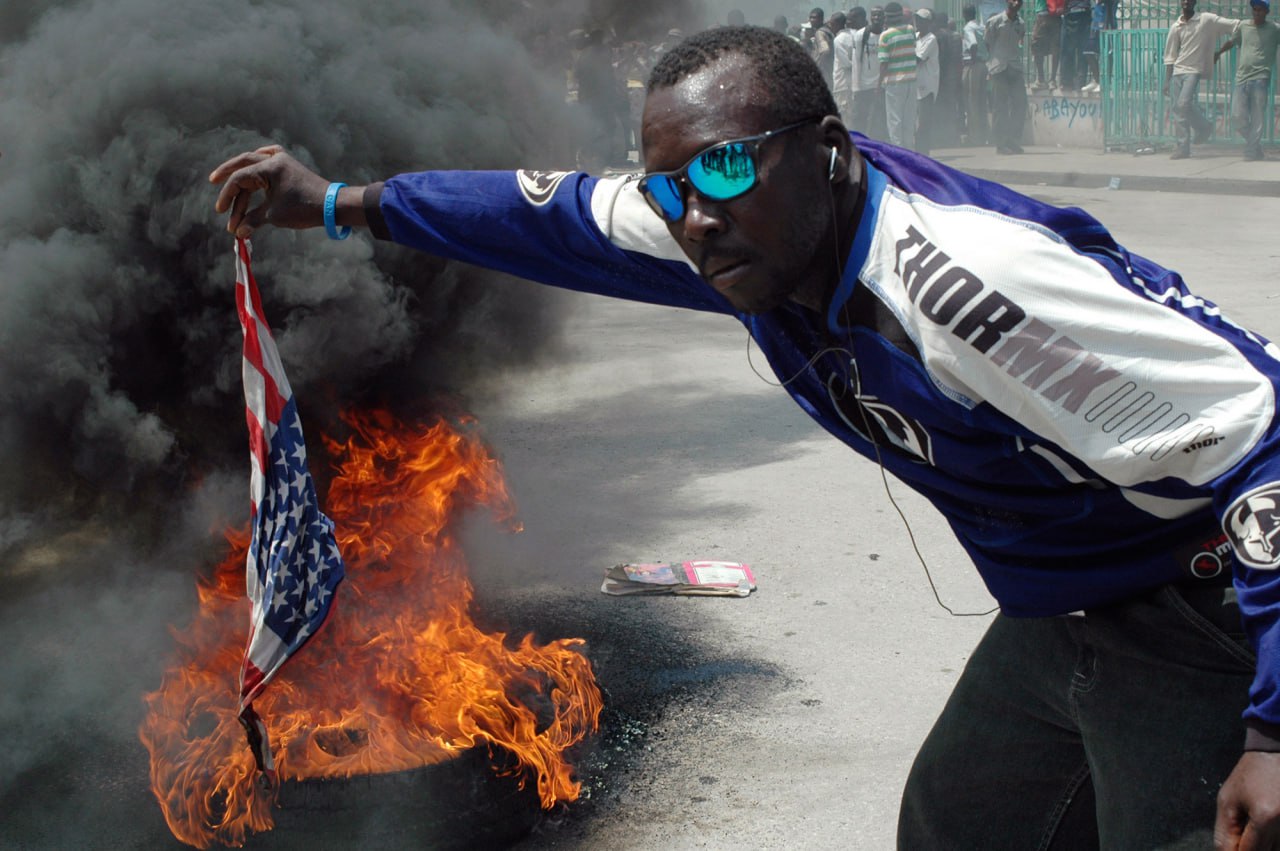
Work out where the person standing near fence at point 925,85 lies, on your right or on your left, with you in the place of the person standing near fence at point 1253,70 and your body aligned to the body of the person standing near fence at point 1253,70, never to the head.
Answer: on your right

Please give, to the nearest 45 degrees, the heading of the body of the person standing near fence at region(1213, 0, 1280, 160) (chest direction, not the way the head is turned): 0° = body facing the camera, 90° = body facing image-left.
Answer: approximately 0°

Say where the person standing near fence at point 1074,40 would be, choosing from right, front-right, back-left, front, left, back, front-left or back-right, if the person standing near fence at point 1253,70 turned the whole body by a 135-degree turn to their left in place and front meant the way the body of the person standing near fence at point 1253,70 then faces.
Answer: left

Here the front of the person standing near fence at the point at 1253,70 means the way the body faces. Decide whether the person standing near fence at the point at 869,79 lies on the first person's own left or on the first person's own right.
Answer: on the first person's own right

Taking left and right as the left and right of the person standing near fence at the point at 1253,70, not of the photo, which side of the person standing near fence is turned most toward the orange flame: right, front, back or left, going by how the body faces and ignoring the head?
front

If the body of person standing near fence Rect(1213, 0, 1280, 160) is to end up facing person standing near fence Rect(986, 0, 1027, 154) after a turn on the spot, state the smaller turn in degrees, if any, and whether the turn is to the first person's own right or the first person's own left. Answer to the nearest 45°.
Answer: approximately 135° to the first person's own right

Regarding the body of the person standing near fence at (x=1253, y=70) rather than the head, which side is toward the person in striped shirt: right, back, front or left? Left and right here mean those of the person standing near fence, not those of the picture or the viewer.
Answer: right
